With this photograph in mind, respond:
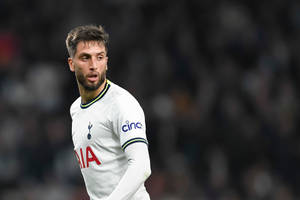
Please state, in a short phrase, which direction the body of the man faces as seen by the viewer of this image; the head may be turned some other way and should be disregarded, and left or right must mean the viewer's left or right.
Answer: facing the viewer and to the left of the viewer
